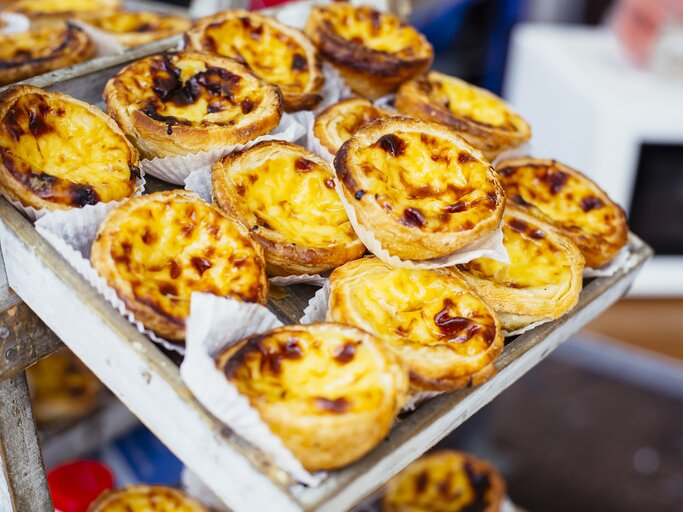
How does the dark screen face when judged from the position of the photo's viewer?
facing the viewer

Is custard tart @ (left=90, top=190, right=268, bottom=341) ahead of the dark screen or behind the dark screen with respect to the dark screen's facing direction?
ahead

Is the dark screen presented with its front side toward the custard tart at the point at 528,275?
yes

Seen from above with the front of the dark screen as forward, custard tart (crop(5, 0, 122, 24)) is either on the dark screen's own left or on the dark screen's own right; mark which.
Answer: on the dark screen's own right

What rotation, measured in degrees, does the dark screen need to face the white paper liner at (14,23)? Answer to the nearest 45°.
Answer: approximately 45° to its right

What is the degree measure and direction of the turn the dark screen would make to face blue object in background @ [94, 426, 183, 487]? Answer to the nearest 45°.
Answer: approximately 45° to its right

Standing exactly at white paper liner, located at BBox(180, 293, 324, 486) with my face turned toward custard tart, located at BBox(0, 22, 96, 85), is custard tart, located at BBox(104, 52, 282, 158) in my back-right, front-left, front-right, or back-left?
front-right

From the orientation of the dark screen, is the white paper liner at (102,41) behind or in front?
in front
